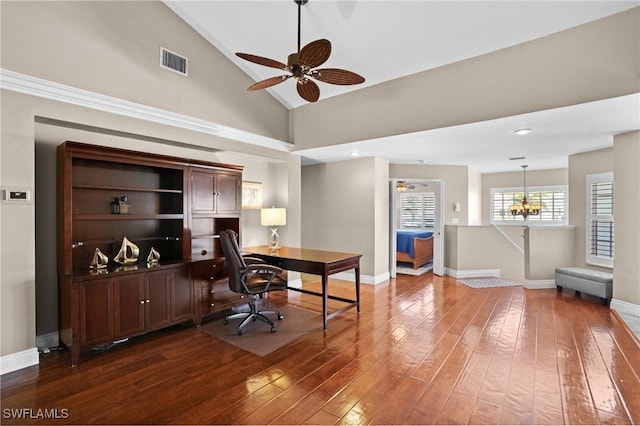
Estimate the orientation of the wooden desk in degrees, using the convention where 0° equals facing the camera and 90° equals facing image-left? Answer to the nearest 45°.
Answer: approximately 45°

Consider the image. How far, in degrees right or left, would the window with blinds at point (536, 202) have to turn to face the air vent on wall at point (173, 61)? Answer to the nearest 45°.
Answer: approximately 45° to its right

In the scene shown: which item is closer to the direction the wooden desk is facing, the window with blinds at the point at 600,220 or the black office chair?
the black office chair

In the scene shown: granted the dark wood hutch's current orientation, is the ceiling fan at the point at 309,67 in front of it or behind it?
in front

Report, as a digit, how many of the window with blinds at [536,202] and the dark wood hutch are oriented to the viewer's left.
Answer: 0

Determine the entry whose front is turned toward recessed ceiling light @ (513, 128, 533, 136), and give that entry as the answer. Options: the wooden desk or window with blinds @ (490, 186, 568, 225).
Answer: the window with blinds

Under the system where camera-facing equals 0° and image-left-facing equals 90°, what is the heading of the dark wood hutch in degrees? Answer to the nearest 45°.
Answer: approximately 315°

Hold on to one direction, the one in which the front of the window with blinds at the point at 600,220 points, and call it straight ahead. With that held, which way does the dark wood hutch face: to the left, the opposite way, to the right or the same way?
the opposite way

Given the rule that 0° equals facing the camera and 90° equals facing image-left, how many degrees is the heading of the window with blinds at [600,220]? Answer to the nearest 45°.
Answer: approximately 45°

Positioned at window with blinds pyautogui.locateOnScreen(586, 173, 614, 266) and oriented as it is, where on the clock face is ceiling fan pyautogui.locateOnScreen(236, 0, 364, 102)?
The ceiling fan is roughly at 11 o'clock from the window with blinds.

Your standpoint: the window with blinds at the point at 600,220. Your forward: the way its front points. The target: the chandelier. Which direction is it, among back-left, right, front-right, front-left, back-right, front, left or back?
right

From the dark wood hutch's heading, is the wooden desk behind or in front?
in front

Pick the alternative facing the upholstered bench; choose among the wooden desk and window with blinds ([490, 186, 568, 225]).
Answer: the window with blinds

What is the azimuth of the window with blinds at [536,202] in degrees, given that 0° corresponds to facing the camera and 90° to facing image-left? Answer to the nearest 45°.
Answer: approximately 0°

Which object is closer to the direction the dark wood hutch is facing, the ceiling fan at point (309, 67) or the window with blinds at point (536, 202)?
the ceiling fan

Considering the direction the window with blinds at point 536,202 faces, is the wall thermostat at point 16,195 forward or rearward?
forward

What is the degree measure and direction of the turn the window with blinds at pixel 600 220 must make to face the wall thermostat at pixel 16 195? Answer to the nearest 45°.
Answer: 0° — it already faces it

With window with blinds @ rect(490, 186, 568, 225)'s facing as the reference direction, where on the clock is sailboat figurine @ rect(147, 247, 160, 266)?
The sailboat figurine is roughly at 1 o'clock from the window with blinds.
